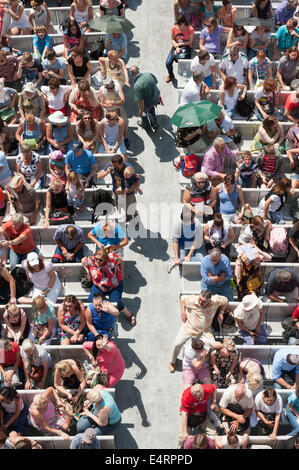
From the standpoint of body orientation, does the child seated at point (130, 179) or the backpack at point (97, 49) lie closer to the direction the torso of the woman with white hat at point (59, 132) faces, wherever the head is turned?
the child seated

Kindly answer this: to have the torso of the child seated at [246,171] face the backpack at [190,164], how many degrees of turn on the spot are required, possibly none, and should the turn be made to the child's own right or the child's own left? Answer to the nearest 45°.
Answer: approximately 90° to the child's own right

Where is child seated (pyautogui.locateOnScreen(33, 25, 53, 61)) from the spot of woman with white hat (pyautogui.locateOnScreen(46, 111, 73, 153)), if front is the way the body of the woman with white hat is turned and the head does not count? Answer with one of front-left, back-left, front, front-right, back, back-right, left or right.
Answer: back

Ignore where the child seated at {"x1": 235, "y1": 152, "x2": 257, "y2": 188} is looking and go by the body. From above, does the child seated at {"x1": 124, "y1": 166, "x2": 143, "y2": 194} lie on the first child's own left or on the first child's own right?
on the first child's own right

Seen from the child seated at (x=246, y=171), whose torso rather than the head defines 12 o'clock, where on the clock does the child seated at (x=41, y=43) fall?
the child seated at (x=41, y=43) is roughly at 4 o'clock from the child seated at (x=246, y=171).

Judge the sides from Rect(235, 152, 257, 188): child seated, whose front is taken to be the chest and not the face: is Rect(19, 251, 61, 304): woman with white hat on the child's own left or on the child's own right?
on the child's own right

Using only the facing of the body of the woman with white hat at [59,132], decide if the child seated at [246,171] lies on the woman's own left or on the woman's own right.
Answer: on the woman's own left

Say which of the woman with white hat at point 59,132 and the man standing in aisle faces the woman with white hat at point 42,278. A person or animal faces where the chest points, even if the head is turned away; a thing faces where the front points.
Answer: the woman with white hat at point 59,132

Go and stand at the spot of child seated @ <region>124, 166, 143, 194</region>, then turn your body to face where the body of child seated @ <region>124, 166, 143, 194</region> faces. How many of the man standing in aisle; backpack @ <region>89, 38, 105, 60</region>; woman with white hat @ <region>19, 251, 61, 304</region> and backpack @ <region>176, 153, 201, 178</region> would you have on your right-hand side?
1

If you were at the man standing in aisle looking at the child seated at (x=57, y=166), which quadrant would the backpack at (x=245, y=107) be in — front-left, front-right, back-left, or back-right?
back-left

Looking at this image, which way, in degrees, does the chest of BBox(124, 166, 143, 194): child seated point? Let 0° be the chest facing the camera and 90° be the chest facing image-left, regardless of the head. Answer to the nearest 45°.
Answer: approximately 315°
